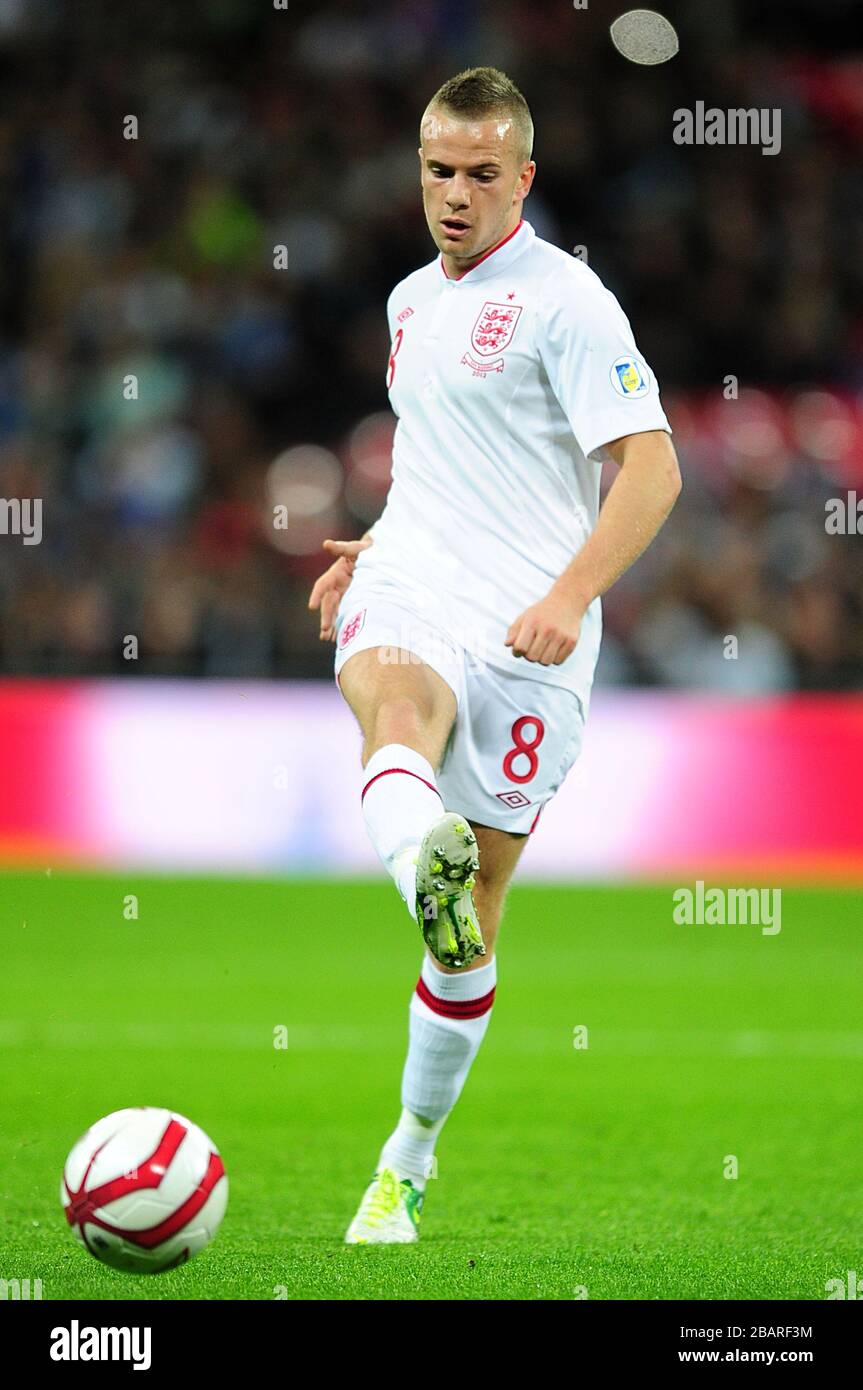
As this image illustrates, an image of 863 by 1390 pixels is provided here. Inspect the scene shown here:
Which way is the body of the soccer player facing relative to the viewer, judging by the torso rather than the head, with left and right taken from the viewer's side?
facing the viewer and to the left of the viewer

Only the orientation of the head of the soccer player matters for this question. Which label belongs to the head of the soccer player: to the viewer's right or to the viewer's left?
to the viewer's left
